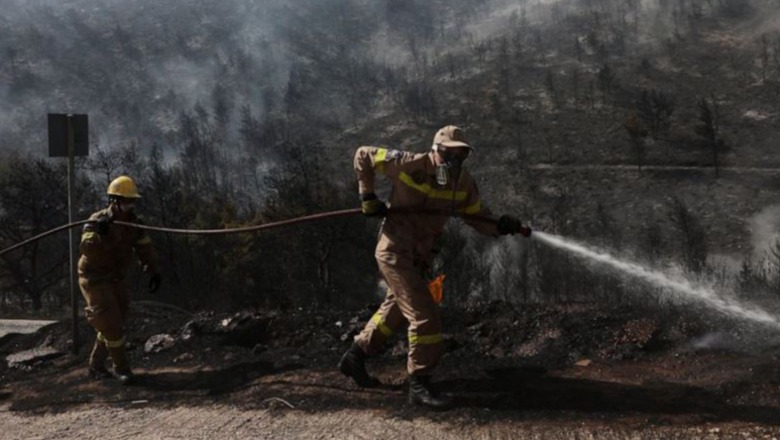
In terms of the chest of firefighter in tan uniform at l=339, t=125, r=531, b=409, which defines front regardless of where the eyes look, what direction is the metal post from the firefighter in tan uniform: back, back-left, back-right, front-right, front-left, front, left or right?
back

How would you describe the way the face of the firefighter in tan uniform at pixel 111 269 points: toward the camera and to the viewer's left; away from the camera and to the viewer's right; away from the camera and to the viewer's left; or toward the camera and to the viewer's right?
toward the camera and to the viewer's right

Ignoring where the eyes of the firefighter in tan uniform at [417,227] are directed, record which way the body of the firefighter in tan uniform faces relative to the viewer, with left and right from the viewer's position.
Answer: facing the viewer and to the right of the viewer

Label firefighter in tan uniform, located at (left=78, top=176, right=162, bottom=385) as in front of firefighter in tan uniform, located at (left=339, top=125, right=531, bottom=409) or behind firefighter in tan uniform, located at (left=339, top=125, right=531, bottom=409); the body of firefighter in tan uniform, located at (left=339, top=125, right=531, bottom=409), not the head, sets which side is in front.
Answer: behind

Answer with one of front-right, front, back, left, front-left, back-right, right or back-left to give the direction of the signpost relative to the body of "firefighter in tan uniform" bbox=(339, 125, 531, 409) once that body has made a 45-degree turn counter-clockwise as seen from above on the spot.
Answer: back-left
